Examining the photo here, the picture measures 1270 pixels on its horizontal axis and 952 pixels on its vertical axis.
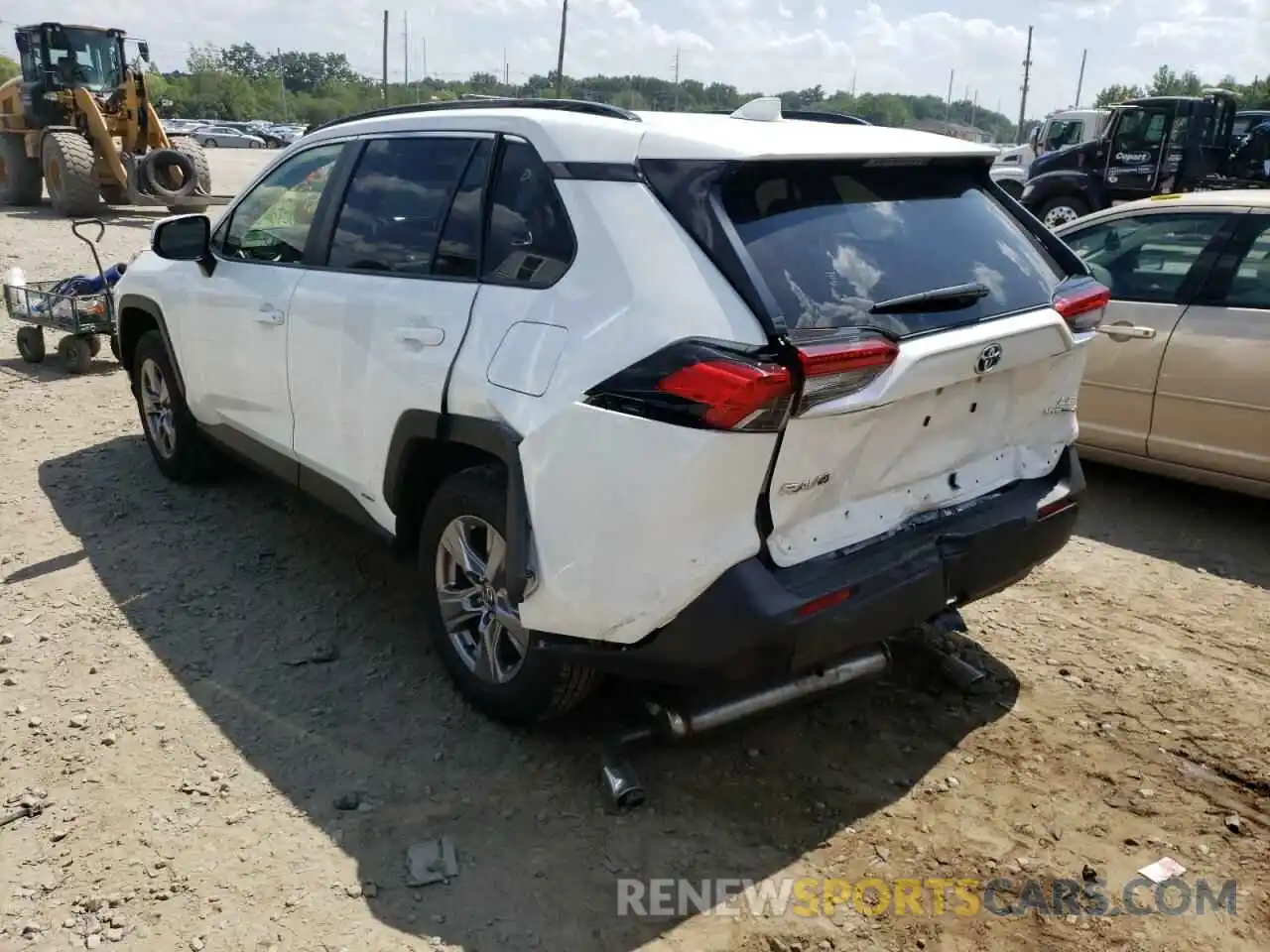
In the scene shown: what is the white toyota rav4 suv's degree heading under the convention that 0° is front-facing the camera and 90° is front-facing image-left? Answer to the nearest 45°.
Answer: approximately 135°

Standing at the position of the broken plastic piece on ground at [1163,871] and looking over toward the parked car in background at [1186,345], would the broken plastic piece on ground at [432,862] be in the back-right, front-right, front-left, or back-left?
back-left

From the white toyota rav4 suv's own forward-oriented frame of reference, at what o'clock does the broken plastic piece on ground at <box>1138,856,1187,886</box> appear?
The broken plastic piece on ground is roughly at 5 o'clock from the white toyota rav4 suv.

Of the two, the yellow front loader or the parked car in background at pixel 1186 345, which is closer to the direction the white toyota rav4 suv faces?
the yellow front loader

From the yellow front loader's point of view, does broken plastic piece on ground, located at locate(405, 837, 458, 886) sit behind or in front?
in front

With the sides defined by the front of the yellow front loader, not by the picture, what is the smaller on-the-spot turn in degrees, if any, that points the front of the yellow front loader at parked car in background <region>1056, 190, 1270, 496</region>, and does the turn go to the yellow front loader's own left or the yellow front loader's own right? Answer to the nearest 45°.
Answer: approximately 45° to the yellow front loader's own right

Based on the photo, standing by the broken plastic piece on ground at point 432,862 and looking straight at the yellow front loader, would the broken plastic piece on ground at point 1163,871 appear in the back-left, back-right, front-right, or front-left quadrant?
back-right

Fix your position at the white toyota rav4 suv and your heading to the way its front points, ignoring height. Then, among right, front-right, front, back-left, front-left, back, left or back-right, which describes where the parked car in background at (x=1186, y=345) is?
right

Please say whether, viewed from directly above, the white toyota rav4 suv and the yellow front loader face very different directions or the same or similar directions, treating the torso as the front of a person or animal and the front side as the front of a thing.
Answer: very different directions
